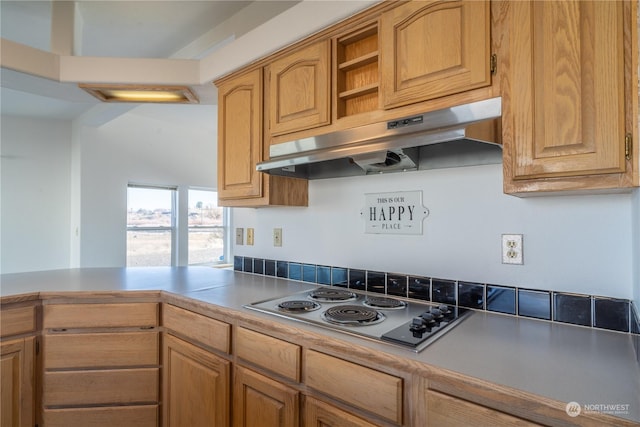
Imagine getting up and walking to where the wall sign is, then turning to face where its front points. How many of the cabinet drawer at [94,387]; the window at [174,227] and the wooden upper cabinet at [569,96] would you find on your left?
1

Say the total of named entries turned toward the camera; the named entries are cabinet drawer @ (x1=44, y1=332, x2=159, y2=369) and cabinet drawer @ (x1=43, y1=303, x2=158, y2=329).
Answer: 2

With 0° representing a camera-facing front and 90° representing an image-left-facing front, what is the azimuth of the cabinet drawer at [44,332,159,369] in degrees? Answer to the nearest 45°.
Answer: approximately 0°

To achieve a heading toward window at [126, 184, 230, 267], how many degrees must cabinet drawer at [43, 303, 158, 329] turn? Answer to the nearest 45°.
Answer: approximately 180°

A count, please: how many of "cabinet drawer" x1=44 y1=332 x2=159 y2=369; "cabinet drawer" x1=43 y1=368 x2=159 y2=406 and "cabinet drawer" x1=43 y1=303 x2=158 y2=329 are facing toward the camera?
3

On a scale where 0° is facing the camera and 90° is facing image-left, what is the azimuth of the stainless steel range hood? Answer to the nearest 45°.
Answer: approximately 45°

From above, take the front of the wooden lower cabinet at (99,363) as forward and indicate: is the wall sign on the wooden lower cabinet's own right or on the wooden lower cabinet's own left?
on the wooden lower cabinet's own left

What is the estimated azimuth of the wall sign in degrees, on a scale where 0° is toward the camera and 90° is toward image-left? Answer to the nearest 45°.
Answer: approximately 45°
